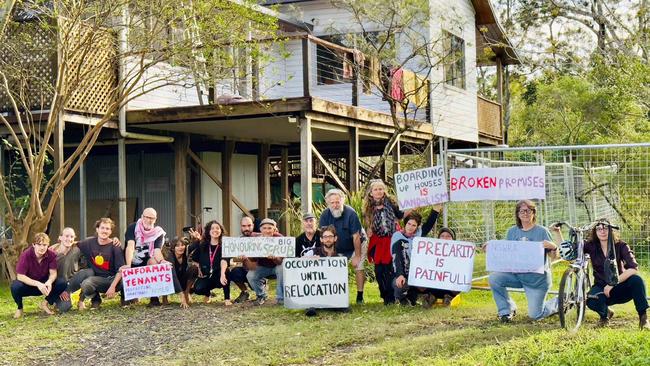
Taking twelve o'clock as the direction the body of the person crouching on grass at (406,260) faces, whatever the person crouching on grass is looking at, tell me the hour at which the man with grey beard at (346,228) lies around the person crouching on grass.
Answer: The man with grey beard is roughly at 3 o'clock from the person crouching on grass.

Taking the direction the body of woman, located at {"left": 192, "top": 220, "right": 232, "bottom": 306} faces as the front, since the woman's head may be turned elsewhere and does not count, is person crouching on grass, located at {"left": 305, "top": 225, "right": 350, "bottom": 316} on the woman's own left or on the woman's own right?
on the woman's own left

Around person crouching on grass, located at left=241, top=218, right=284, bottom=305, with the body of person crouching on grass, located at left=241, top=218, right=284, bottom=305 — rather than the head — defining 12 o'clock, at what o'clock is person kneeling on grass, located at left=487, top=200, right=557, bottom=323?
person kneeling on grass, located at left=487, top=200, right=557, bottom=323 is roughly at 10 o'clock from person crouching on grass, located at left=241, top=218, right=284, bottom=305.

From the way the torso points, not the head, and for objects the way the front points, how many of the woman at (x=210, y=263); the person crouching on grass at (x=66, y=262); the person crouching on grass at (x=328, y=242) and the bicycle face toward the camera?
4

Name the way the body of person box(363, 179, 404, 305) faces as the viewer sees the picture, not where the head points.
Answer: toward the camera

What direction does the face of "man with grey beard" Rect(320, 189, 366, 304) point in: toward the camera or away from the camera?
toward the camera

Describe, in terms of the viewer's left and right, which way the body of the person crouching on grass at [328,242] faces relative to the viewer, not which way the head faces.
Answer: facing the viewer

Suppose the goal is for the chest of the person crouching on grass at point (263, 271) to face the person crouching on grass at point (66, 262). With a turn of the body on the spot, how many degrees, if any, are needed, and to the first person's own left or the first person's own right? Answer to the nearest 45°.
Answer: approximately 90° to the first person's own right

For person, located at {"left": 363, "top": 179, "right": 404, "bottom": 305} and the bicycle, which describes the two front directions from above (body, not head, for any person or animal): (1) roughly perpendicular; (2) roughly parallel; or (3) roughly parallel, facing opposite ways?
roughly parallel

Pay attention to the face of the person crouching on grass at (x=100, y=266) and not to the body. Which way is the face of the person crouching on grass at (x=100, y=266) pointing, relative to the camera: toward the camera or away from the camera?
toward the camera

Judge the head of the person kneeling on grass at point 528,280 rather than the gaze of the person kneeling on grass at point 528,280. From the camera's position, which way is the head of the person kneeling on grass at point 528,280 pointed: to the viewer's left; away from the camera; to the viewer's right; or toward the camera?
toward the camera

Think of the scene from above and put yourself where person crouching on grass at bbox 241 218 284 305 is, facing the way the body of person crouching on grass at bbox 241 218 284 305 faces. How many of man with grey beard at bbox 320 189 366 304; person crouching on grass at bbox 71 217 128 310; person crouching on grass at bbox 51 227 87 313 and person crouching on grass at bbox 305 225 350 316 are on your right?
2

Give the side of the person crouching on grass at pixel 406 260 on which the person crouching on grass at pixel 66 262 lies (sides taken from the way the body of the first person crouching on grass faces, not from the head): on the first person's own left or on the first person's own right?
on the first person's own right

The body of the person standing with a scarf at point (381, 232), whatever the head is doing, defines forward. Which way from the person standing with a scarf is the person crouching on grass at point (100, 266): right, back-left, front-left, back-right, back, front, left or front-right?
right

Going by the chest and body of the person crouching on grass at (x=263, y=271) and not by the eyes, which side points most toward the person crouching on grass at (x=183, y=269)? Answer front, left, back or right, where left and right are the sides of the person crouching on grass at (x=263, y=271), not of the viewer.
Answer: right

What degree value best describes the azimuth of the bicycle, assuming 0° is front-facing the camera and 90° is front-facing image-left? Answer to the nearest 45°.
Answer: approximately 0°

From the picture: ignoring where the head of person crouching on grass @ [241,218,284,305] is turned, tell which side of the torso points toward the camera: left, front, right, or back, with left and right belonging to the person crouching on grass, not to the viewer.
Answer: front

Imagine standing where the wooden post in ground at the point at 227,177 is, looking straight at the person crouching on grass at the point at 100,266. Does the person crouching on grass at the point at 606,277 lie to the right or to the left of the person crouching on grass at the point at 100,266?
left
